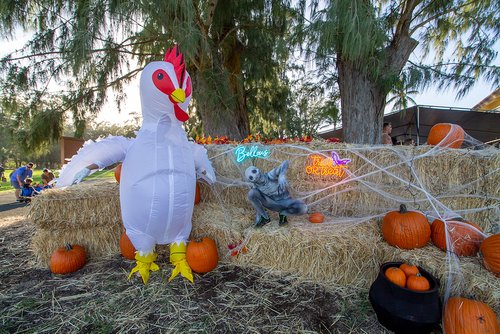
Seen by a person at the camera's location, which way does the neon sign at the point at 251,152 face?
facing the viewer

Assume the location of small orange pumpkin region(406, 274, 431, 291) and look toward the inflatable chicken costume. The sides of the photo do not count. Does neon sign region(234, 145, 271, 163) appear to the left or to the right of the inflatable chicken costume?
right

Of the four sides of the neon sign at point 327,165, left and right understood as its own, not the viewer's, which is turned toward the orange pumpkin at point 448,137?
left

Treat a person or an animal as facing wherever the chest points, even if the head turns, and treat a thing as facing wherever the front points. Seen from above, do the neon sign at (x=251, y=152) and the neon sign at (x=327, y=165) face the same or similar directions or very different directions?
same or similar directions

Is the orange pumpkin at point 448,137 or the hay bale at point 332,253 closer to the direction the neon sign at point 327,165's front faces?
the hay bale

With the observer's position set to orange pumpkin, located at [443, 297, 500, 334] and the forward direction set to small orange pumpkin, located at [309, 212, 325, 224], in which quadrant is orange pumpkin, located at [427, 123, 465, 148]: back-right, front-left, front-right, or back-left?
front-right

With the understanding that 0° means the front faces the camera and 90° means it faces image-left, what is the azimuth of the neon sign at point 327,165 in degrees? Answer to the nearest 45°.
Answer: approximately 0°

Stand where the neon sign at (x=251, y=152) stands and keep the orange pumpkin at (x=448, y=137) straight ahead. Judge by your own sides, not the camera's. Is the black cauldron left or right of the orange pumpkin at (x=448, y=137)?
right

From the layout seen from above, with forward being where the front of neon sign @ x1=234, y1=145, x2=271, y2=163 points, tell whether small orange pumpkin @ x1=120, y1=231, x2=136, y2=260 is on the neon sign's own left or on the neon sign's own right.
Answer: on the neon sign's own right

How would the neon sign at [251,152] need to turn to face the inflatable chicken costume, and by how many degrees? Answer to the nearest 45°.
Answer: approximately 45° to its right

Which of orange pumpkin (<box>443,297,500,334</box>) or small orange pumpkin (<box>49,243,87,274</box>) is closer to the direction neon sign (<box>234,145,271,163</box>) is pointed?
the orange pumpkin

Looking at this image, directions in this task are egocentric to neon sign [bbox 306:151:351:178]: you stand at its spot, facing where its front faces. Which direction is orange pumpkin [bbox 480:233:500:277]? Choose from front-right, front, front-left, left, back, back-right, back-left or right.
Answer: front-left

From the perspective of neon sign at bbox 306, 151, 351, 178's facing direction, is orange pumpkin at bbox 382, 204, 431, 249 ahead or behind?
ahead
